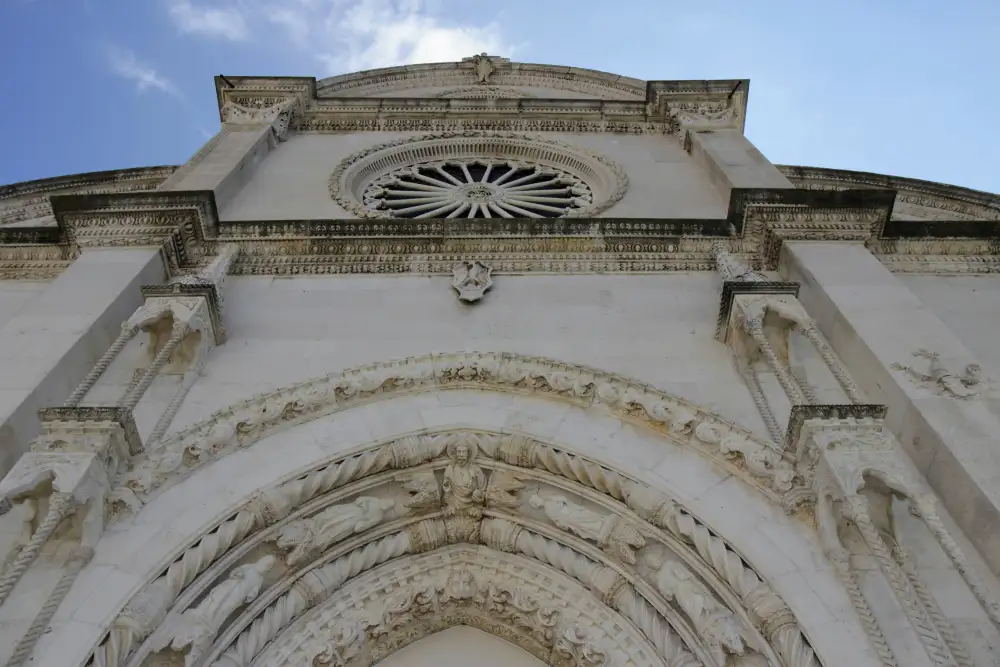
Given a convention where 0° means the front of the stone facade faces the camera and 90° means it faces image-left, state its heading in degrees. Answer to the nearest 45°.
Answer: approximately 0°
